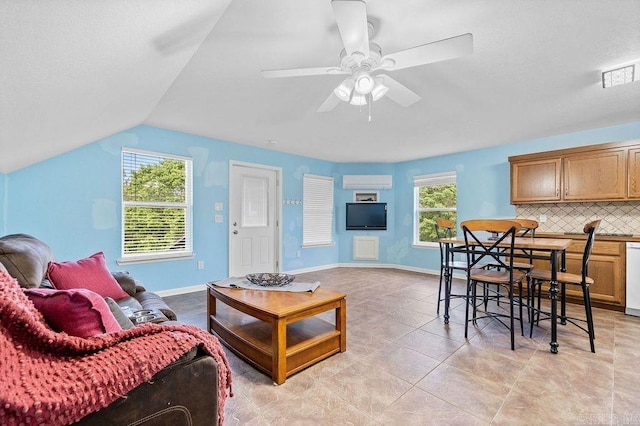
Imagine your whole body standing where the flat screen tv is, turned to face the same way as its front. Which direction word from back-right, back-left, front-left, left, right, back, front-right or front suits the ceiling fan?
front

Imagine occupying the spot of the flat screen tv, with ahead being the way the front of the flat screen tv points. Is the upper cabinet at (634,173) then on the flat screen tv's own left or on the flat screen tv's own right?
on the flat screen tv's own left

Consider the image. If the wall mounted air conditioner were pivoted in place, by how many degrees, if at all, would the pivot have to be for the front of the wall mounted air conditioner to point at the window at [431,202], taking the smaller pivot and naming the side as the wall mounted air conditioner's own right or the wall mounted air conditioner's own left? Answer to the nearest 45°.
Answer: approximately 90° to the wall mounted air conditioner's own left

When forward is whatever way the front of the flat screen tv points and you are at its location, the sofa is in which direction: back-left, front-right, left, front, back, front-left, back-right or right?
front

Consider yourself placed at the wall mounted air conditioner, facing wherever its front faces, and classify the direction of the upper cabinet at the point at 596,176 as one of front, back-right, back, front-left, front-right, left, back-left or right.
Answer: front-left

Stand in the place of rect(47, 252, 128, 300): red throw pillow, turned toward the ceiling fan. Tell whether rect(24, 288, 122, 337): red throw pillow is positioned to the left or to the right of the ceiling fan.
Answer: right

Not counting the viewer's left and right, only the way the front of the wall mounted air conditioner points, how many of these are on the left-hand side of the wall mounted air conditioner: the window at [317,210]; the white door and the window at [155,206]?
0

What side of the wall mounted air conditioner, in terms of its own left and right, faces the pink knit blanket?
front

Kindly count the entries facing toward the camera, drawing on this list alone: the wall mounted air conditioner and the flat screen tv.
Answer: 2

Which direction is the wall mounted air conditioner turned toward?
toward the camera

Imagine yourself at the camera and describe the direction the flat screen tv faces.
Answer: facing the viewer

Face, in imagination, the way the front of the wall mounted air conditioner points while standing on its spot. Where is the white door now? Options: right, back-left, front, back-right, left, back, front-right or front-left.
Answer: front-right

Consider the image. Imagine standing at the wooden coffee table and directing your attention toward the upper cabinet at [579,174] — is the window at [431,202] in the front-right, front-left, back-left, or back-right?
front-left

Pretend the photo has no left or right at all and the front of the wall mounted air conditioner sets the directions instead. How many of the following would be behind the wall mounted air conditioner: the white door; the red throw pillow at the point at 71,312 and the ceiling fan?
0

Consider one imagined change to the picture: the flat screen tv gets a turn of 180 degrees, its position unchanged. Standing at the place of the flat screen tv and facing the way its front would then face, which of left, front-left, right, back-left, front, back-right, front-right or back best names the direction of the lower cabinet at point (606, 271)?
back-right

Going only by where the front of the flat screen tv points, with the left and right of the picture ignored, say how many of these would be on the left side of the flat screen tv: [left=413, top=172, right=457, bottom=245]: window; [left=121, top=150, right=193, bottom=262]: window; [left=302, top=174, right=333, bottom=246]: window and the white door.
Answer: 1

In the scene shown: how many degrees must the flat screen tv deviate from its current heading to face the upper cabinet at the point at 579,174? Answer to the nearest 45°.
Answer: approximately 45° to its left

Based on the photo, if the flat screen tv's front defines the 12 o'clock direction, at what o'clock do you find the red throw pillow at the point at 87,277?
The red throw pillow is roughly at 1 o'clock from the flat screen tv.

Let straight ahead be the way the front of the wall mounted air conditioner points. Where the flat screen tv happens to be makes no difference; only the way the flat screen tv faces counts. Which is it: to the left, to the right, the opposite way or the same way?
the same way
